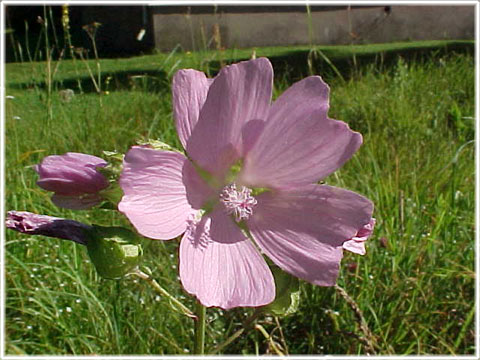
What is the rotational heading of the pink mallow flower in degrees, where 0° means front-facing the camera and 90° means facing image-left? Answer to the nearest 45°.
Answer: approximately 0°
